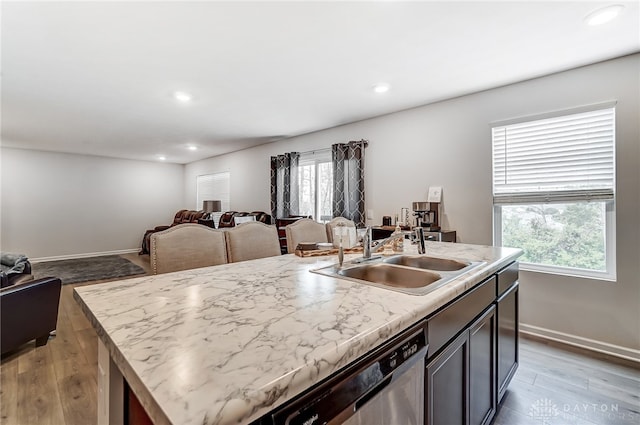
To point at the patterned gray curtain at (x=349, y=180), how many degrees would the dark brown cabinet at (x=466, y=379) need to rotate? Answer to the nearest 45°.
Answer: approximately 180°

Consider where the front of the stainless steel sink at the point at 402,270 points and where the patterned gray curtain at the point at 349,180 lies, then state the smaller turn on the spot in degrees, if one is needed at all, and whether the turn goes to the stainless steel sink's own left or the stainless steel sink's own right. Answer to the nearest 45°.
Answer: approximately 135° to the stainless steel sink's own left

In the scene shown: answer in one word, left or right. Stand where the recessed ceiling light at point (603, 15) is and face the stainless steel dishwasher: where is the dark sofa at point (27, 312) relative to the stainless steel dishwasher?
right

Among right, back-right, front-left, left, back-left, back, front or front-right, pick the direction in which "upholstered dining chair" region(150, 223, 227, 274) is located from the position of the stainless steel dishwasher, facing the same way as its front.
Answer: back

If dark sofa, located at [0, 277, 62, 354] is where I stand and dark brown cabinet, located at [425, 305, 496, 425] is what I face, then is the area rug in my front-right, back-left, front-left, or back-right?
back-left

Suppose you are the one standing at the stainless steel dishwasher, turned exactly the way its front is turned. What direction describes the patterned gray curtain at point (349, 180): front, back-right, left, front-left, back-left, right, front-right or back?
back-left

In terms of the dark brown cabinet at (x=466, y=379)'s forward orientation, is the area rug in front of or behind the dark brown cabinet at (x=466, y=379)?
behind

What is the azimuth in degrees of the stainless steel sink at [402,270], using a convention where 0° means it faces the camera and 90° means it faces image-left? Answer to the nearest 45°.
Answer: approximately 315°

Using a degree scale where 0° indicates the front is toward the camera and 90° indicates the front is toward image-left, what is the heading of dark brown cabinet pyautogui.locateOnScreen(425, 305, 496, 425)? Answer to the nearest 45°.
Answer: approximately 315°
